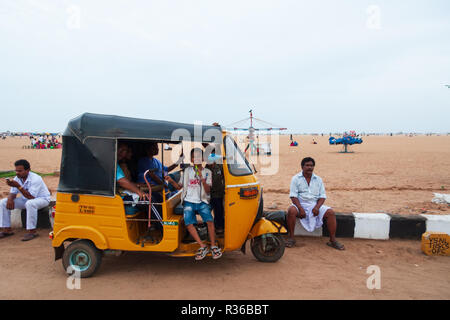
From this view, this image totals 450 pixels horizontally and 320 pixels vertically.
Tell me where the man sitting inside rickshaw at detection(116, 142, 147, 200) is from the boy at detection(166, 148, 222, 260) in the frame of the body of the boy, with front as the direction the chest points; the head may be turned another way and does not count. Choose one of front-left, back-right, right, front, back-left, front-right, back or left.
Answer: right

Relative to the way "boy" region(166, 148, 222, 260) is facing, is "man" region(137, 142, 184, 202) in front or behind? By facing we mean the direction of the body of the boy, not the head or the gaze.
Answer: behind

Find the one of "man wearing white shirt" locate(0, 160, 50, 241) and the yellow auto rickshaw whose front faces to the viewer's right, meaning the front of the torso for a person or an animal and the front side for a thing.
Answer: the yellow auto rickshaw

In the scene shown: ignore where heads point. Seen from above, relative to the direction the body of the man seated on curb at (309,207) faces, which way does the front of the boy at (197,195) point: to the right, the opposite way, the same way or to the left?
the same way

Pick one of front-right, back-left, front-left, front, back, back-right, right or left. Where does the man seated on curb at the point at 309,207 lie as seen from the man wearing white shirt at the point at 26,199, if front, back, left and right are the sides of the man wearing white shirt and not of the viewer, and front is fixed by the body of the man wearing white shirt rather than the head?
left

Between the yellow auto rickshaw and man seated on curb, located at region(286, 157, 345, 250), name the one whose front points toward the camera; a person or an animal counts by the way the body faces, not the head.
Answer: the man seated on curb

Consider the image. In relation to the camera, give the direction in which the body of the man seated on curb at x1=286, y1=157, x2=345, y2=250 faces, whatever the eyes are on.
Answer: toward the camera

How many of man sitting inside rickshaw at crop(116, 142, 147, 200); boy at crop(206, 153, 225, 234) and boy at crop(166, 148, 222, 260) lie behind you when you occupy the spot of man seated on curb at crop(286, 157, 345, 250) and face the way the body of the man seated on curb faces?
0

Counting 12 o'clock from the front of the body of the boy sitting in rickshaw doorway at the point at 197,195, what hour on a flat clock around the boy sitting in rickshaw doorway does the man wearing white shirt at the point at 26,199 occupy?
The man wearing white shirt is roughly at 4 o'clock from the boy sitting in rickshaw doorway.

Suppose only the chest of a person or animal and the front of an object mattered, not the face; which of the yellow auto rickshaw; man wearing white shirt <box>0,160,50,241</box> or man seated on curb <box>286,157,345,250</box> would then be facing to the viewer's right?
the yellow auto rickshaw

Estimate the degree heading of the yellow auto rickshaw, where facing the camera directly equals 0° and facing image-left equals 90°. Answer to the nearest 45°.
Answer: approximately 270°

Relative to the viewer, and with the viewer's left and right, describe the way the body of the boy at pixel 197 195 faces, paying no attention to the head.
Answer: facing the viewer

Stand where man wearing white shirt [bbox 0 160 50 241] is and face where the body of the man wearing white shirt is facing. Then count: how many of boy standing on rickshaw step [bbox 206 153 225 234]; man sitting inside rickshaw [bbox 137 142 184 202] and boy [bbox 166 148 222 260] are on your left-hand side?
3

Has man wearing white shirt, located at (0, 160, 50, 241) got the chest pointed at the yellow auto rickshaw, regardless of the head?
no

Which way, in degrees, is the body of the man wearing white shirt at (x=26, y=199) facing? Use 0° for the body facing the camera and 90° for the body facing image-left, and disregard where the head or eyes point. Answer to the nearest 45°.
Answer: approximately 45°

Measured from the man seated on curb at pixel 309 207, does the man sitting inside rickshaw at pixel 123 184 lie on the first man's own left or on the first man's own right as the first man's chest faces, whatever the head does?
on the first man's own right

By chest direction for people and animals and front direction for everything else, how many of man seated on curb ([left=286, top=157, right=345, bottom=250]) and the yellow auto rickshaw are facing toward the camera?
1
